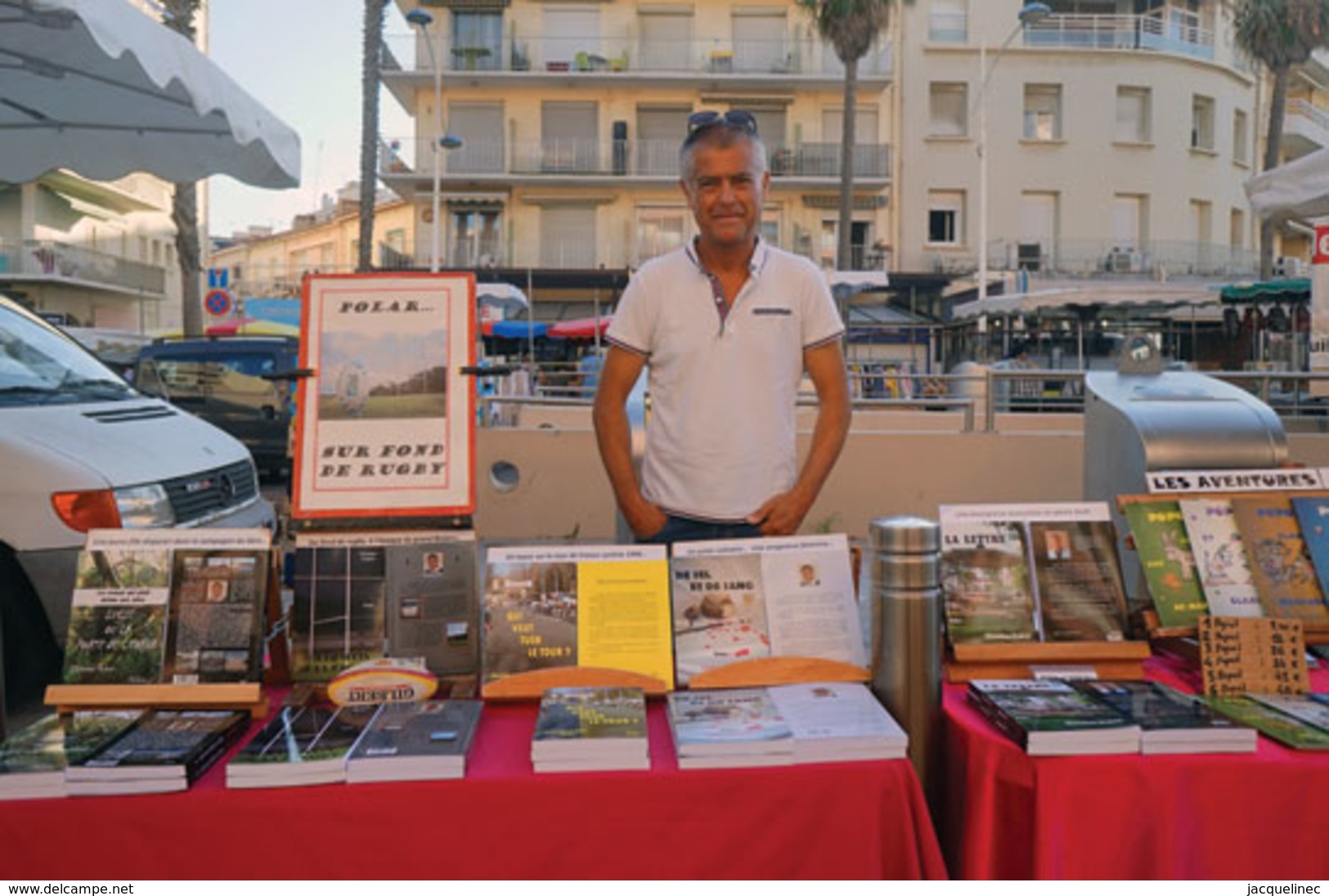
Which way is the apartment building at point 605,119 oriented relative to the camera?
toward the camera

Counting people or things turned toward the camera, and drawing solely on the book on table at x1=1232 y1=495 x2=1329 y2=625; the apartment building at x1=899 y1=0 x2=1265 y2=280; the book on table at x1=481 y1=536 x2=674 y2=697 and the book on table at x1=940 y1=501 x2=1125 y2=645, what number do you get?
4

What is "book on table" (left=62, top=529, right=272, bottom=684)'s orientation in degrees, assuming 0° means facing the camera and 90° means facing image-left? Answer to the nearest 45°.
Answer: approximately 0°

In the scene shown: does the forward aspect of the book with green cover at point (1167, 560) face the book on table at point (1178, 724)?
yes

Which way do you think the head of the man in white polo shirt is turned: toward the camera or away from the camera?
toward the camera

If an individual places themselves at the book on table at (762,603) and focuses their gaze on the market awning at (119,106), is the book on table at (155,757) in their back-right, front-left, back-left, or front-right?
front-left

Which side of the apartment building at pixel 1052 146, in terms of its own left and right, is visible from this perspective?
front

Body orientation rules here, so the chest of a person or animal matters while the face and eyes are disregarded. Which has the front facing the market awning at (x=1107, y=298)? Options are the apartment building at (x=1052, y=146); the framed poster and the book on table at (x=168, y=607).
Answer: the apartment building

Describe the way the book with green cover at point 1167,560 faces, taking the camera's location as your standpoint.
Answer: facing the viewer

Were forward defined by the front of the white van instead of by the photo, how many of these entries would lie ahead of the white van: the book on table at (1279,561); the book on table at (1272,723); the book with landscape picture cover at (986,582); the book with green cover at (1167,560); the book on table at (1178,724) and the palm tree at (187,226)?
5

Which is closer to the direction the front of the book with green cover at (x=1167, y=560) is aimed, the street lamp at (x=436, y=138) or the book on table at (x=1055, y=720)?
the book on table

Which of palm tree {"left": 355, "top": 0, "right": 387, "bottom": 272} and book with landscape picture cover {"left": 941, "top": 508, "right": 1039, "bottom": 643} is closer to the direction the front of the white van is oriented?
the book with landscape picture cover

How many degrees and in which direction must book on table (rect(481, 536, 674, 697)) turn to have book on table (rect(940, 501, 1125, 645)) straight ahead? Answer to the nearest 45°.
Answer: approximately 90° to its left
